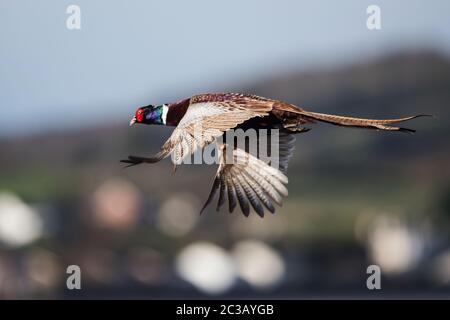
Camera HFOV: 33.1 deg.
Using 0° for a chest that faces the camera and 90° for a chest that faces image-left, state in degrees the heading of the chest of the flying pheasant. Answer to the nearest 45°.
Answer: approximately 90°
